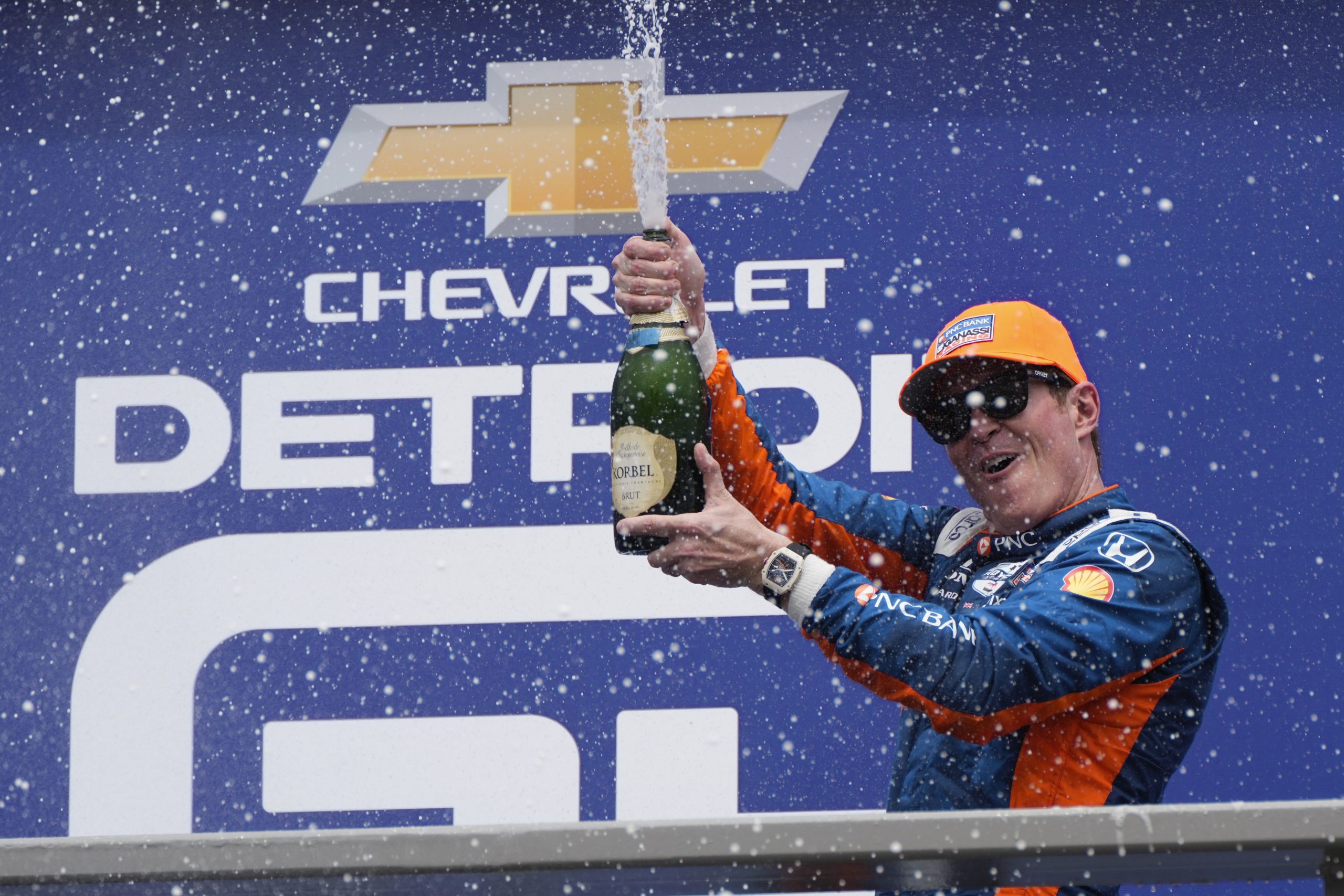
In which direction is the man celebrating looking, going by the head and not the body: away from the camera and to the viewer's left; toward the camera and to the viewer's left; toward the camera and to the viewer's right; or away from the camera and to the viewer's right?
toward the camera and to the viewer's left

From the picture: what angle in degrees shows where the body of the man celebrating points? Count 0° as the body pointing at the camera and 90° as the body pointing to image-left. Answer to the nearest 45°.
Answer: approximately 45°
